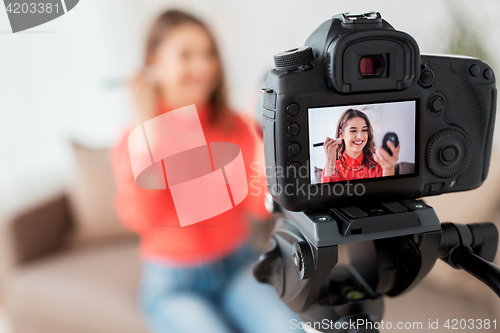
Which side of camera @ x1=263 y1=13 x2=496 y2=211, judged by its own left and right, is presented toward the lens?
back

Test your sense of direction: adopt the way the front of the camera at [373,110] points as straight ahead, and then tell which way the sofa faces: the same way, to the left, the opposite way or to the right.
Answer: the opposite way

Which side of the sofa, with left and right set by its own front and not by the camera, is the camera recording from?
front

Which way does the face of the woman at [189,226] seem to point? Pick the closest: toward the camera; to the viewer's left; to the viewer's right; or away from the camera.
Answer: toward the camera

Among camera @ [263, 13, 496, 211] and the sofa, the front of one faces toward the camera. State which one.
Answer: the sofa

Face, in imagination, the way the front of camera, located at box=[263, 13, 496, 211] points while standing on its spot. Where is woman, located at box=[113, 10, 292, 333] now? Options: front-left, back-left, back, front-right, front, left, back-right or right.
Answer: front-left

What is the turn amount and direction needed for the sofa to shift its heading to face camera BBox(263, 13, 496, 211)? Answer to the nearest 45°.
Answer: approximately 45° to its left

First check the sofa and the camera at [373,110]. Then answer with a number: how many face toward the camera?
1

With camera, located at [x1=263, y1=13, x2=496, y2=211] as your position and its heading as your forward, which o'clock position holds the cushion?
The cushion is roughly at 10 o'clock from the camera.
